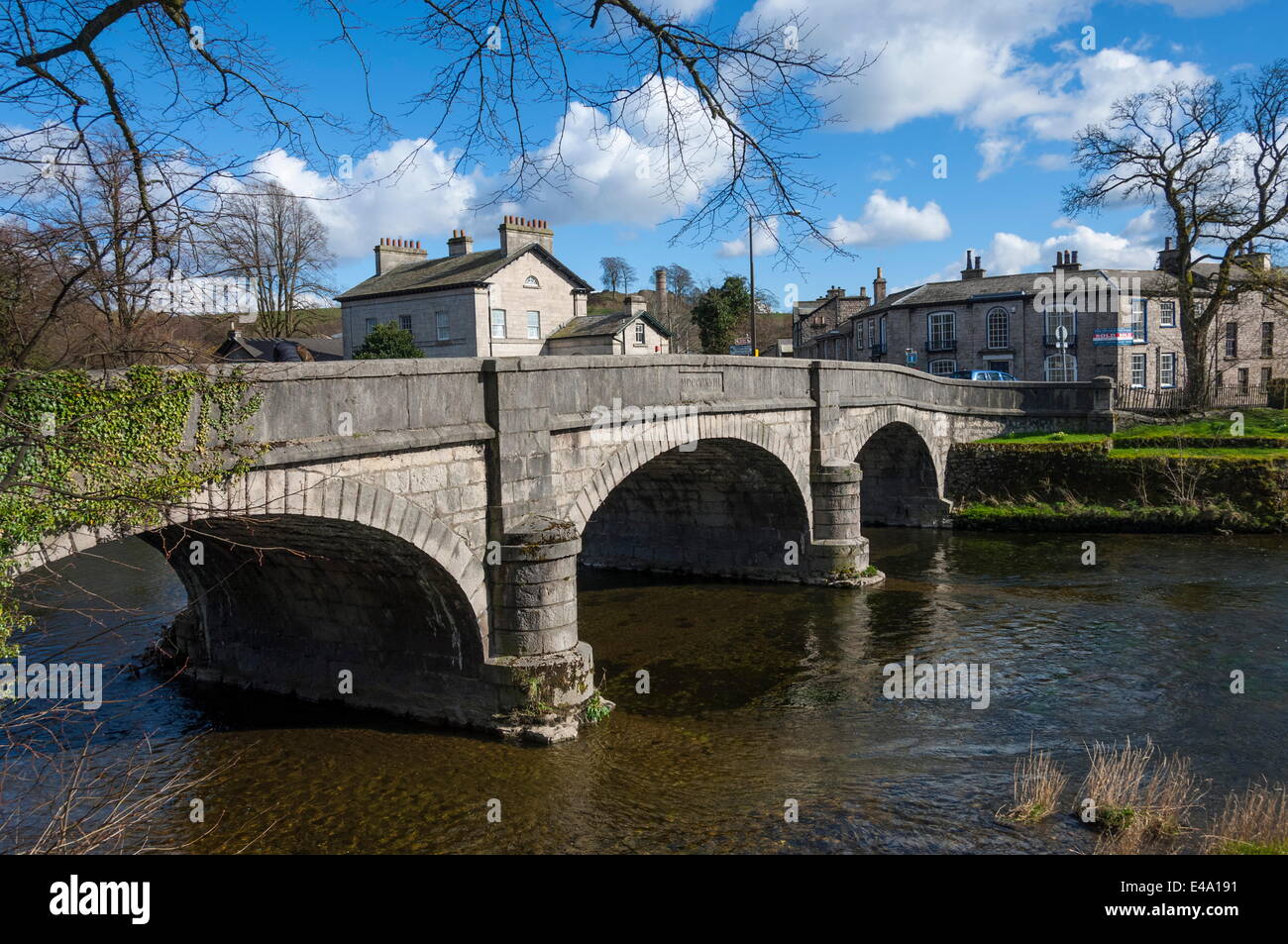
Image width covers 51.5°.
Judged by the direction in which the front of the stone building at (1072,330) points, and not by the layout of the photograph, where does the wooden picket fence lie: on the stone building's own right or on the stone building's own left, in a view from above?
on the stone building's own left

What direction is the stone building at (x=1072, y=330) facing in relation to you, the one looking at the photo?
facing the viewer and to the left of the viewer

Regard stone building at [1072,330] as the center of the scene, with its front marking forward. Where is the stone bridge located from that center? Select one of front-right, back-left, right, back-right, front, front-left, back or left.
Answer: front-left
